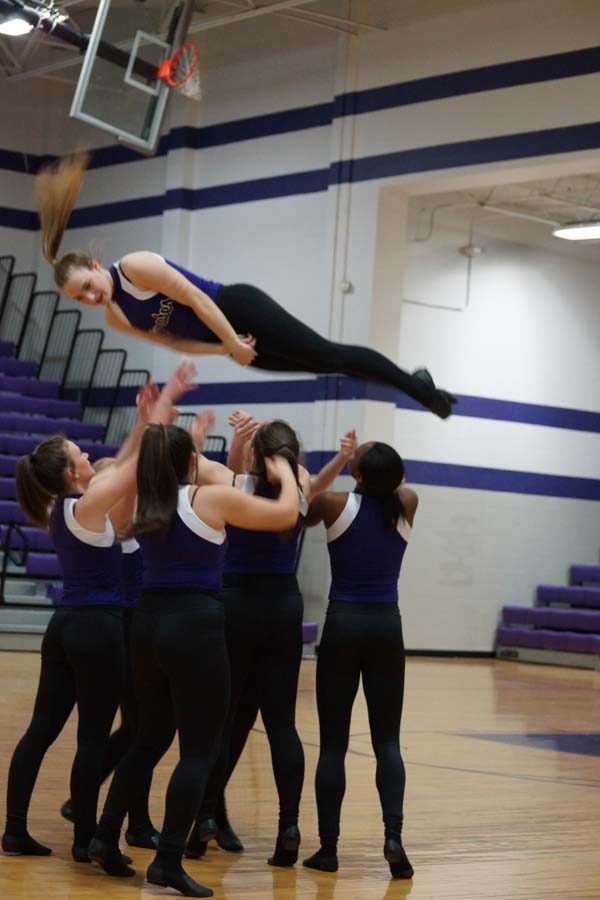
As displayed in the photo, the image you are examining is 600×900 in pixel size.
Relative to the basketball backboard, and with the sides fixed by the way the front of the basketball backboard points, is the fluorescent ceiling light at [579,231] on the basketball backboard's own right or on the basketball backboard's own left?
on the basketball backboard's own left

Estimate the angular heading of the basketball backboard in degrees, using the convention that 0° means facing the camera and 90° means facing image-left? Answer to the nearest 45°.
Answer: approximately 315°

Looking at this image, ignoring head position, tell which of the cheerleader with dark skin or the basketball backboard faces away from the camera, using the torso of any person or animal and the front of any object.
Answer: the cheerleader with dark skin

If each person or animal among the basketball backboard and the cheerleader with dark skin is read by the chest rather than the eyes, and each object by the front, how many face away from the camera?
1

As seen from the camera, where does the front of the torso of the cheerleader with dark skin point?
away from the camera
